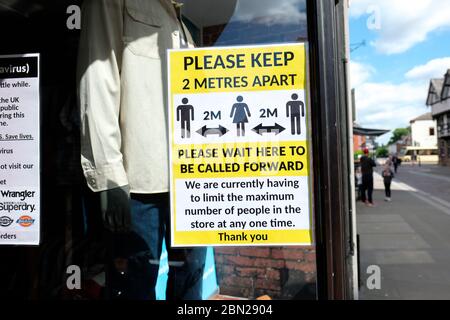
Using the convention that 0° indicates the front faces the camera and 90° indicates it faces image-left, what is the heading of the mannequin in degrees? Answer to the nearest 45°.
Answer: approximately 315°

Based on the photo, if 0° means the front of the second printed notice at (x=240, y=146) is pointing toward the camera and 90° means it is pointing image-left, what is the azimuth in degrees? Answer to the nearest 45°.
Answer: approximately 0°

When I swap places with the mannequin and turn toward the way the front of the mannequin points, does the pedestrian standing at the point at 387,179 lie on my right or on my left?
on my left

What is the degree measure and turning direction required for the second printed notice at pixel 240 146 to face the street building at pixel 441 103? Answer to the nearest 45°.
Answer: approximately 90° to its left

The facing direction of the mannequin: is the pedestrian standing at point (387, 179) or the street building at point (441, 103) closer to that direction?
the street building

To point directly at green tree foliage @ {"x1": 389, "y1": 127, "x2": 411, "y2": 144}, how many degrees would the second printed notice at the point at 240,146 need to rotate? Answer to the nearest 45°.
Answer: approximately 135° to its left

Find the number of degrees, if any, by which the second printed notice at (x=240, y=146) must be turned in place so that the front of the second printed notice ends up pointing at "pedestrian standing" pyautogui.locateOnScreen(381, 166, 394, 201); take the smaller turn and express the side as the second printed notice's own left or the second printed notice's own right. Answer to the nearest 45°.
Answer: approximately 135° to the second printed notice's own left

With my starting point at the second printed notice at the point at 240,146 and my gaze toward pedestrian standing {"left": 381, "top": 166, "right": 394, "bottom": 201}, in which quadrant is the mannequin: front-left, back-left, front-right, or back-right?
front-left
